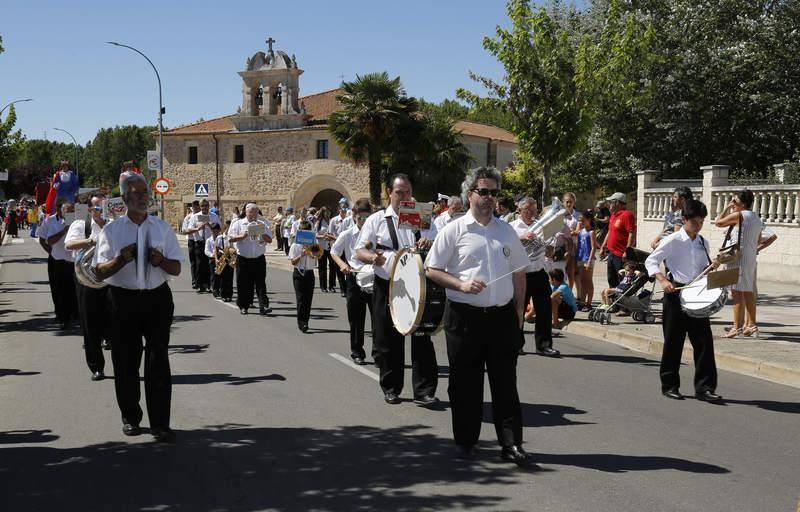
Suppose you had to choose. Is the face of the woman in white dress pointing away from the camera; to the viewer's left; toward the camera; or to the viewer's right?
to the viewer's left

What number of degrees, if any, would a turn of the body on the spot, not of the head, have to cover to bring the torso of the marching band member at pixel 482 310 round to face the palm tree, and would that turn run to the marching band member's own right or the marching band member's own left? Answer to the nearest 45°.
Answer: approximately 135° to the marching band member's own left

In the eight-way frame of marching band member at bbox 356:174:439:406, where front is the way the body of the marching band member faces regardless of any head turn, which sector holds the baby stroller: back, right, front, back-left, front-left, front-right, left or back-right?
left

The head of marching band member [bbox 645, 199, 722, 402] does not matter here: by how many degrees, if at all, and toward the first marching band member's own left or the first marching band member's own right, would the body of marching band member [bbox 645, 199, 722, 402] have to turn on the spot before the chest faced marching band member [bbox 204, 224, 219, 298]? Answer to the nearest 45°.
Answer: approximately 180°

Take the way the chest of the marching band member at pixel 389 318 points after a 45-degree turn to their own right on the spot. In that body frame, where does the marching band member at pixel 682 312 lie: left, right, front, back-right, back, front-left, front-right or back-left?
left

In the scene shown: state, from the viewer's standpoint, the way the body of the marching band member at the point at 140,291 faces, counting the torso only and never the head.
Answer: toward the camera

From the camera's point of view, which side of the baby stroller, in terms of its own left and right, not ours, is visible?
left

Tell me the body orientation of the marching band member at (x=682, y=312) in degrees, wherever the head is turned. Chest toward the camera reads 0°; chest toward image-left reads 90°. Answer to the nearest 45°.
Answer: approximately 315°

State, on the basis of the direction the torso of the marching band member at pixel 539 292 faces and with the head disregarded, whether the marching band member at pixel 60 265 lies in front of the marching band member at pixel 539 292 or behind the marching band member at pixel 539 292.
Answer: behind

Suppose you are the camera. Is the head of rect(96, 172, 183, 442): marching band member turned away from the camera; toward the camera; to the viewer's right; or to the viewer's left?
toward the camera

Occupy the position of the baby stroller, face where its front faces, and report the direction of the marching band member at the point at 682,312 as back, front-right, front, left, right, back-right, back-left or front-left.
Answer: left

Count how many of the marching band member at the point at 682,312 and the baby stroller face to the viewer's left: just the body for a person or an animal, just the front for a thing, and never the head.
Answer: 1

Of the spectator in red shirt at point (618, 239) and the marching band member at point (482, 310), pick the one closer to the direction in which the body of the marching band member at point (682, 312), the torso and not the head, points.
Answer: the marching band member

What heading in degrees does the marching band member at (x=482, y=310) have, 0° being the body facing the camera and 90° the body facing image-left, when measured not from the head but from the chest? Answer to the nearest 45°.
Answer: approximately 315°

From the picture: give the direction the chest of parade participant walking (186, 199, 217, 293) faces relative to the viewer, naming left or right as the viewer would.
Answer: facing the viewer
